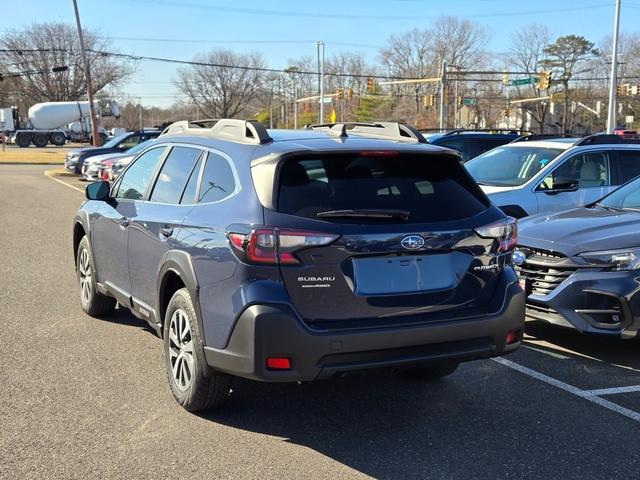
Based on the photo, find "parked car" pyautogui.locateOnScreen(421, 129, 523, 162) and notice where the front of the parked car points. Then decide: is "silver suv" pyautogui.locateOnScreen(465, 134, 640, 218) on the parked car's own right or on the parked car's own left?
on the parked car's own left

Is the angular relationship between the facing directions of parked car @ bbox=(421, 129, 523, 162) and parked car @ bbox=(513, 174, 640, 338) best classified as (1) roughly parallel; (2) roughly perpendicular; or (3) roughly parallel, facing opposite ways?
roughly parallel

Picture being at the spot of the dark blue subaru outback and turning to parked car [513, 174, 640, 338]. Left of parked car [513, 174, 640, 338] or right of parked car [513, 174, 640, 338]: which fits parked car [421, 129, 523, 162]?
left

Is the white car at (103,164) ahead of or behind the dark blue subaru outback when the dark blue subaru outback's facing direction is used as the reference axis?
ahead

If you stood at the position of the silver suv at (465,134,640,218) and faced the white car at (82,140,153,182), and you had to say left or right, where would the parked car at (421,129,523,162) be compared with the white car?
right

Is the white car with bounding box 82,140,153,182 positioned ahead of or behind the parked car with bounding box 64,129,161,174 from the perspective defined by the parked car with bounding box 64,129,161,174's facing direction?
ahead

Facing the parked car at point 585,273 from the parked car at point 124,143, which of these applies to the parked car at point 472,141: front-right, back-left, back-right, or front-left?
front-left

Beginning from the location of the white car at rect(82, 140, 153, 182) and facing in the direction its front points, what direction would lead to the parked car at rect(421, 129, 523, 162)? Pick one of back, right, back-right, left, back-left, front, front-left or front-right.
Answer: left

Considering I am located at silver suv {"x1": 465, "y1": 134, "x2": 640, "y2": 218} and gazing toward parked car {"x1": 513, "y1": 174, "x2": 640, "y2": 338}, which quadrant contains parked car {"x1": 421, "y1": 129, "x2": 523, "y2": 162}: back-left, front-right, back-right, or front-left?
back-right

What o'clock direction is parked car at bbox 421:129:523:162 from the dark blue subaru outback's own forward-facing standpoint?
The parked car is roughly at 2 o'clock from the dark blue subaru outback.

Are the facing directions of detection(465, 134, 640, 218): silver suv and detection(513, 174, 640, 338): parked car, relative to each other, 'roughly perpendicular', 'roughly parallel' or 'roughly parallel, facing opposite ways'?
roughly parallel

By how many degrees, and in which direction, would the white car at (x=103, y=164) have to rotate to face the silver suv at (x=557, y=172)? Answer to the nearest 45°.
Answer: approximately 90° to its left

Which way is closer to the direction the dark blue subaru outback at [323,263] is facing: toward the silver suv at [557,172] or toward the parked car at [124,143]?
the parked car
